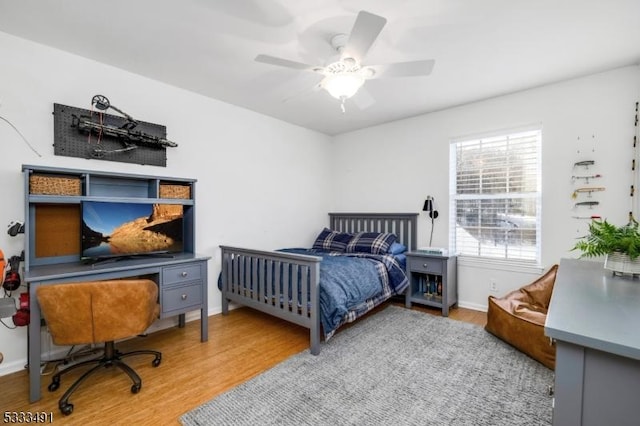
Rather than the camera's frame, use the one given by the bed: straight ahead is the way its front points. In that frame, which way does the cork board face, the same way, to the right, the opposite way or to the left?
to the left

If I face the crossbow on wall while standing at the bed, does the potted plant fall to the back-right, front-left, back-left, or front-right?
back-left

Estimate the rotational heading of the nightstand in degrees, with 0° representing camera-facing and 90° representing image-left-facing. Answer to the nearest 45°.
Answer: approximately 45°

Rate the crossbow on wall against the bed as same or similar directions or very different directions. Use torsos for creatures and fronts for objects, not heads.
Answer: same or similar directions

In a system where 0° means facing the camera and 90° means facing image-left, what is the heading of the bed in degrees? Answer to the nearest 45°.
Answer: approximately 45°

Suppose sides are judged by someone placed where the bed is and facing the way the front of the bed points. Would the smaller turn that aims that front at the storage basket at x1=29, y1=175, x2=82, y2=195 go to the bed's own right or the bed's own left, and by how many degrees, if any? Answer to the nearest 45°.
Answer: approximately 45° to the bed's own right
